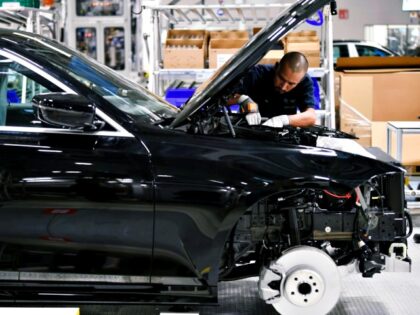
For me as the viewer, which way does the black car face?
facing to the right of the viewer

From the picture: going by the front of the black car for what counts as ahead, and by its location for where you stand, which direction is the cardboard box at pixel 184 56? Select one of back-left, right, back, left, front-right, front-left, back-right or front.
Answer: left

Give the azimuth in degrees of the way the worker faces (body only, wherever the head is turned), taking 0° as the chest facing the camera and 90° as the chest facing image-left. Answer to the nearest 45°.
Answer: approximately 0°

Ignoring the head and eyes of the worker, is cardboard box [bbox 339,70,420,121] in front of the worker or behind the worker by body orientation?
behind

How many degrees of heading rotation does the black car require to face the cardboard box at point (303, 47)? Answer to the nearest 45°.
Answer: approximately 90° to its left

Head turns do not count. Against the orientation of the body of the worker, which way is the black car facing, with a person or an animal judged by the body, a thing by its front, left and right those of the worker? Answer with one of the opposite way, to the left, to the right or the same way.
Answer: to the left

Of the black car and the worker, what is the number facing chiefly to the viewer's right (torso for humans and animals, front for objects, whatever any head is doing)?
1

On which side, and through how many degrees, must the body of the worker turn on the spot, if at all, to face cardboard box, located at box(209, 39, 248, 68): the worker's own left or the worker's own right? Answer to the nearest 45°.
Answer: approximately 180°

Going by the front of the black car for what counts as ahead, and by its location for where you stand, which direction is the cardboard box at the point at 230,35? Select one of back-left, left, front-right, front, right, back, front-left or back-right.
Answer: left
